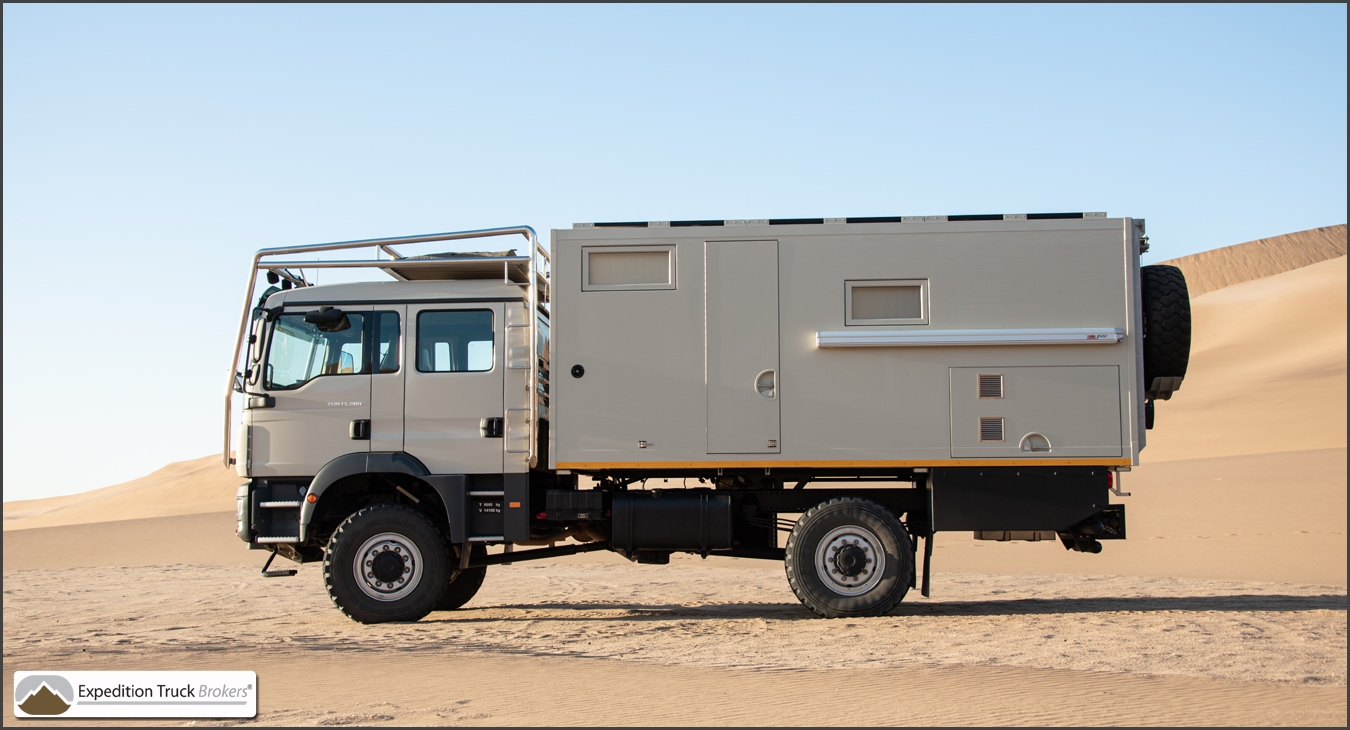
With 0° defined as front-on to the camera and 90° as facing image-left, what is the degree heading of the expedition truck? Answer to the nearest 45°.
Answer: approximately 90°
